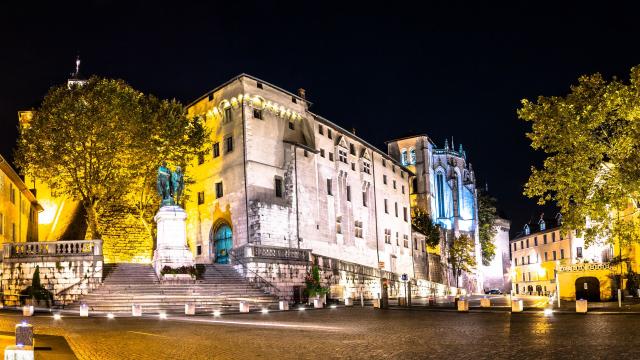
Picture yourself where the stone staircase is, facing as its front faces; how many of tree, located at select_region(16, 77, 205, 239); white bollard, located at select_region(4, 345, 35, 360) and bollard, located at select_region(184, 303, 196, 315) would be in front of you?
2

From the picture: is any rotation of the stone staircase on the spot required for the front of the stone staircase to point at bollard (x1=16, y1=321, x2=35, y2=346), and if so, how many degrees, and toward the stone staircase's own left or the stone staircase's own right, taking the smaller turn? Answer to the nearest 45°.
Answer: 0° — it already faces it

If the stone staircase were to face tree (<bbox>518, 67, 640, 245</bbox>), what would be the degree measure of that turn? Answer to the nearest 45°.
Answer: approximately 45° to its left

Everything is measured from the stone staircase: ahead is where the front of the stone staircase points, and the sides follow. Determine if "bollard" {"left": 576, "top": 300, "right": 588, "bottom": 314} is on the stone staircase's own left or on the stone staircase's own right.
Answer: on the stone staircase's own left

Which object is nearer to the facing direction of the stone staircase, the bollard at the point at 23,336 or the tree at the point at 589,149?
the bollard

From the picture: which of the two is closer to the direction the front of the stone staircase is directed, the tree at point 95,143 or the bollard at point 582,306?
the bollard

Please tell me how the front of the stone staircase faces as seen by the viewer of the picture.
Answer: facing the viewer

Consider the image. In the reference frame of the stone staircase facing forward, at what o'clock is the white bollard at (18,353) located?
The white bollard is roughly at 12 o'clock from the stone staircase.

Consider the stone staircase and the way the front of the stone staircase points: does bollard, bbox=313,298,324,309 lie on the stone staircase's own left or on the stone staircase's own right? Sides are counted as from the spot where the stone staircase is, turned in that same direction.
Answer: on the stone staircase's own left

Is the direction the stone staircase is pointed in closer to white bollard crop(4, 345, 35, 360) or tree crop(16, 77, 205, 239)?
the white bollard

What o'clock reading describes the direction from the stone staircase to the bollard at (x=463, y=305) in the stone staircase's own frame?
The bollard is roughly at 10 o'clock from the stone staircase.

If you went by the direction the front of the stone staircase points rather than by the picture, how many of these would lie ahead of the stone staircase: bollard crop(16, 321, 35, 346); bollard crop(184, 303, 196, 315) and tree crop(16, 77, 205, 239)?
2

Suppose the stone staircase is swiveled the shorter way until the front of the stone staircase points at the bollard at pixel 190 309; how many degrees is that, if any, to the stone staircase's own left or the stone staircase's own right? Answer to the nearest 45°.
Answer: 0° — it already faces it
